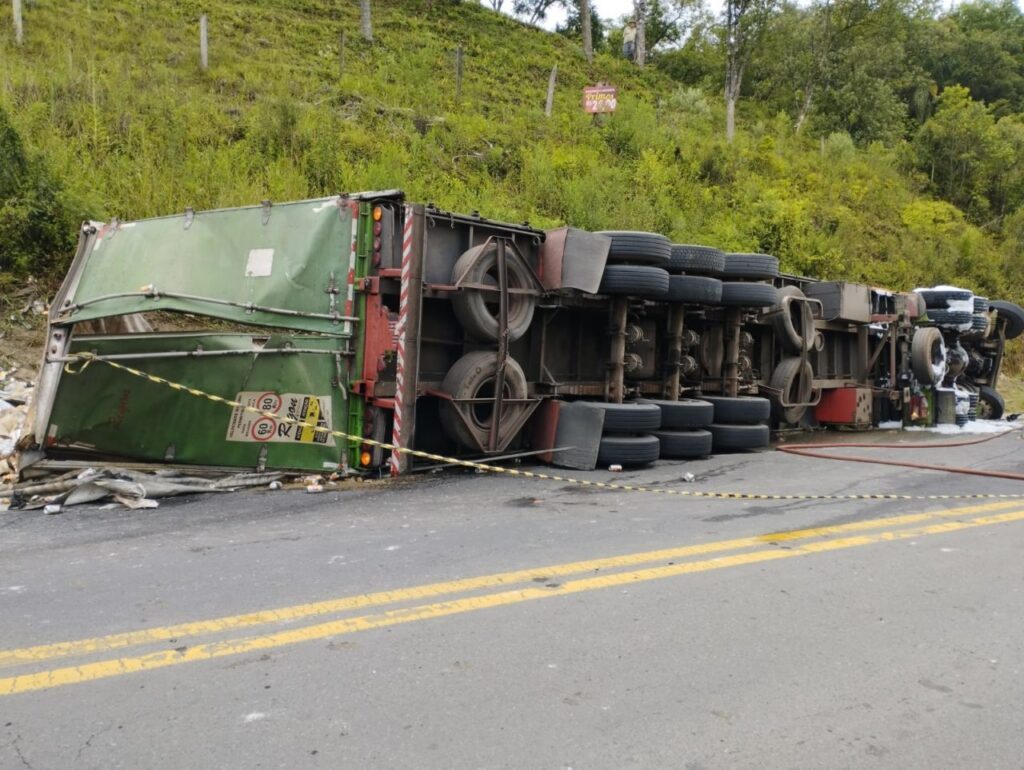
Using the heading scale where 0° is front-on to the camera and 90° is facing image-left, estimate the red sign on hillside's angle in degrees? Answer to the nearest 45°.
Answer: approximately 0°

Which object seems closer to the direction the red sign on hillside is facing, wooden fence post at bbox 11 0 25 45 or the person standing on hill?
the wooden fence post

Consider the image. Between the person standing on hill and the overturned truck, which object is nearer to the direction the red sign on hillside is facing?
the overturned truck

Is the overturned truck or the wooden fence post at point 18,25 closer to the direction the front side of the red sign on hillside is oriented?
the overturned truck

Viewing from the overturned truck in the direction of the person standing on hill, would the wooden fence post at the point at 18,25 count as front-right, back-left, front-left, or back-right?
front-left

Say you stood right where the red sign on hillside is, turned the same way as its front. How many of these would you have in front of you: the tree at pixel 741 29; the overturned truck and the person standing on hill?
1

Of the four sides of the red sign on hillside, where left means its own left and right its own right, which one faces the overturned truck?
front

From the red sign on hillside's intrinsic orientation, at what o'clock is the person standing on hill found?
The person standing on hill is roughly at 6 o'clock from the red sign on hillside.

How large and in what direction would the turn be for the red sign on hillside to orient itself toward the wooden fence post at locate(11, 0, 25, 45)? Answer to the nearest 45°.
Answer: approximately 45° to its right
